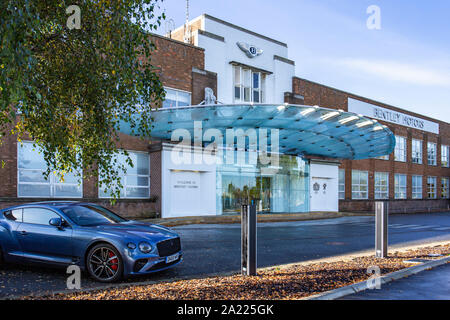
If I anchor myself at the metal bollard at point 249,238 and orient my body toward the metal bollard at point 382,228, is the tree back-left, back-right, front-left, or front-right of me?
back-left

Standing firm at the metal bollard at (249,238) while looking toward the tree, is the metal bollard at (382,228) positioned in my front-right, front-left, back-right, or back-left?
back-right

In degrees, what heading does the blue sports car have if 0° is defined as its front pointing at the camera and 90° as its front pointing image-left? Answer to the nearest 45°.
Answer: approximately 315°

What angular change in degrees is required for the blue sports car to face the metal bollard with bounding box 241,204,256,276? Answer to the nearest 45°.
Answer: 0° — it already faces it
